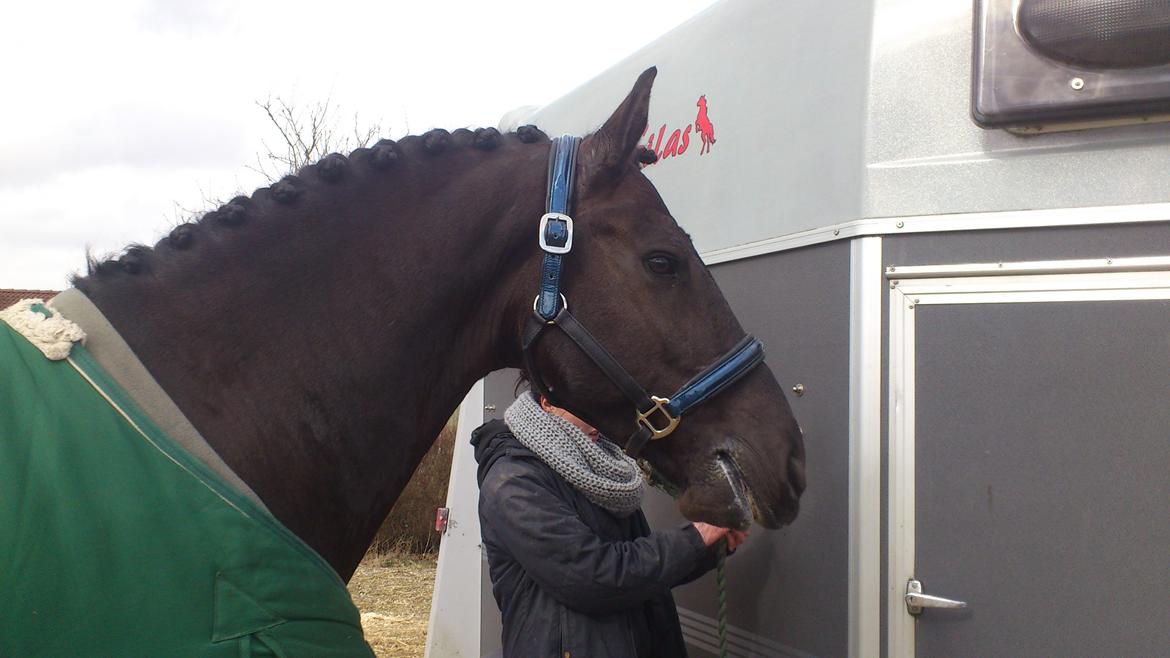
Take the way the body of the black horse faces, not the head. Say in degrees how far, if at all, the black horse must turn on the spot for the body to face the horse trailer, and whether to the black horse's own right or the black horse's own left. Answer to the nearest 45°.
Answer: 0° — it already faces it

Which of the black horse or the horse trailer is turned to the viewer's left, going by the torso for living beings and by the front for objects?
the horse trailer

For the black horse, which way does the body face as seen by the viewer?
to the viewer's right

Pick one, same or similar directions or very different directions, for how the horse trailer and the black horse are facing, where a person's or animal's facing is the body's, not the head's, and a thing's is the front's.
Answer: very different directions

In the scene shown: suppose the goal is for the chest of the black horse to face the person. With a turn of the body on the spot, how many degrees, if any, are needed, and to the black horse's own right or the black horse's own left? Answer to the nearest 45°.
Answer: approximately 45° to the black horse's own left
